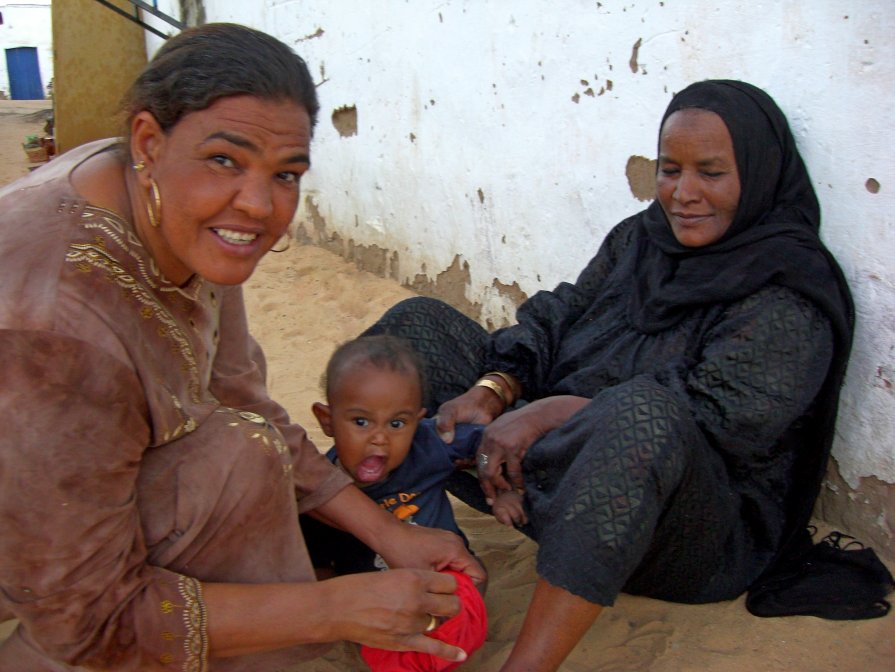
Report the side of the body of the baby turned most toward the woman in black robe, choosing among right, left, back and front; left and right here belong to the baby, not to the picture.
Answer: left

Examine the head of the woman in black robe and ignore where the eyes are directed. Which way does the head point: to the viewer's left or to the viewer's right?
to the viewer's left

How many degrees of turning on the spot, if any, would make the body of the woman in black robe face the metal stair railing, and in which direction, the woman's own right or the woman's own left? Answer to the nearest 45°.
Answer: approximately 90° to the woman's own right

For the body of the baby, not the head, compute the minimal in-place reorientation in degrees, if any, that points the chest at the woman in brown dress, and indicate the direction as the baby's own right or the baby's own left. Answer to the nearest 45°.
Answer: approximately 45° to the baby's own right

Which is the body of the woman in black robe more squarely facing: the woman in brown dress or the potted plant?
the woman in brown dress

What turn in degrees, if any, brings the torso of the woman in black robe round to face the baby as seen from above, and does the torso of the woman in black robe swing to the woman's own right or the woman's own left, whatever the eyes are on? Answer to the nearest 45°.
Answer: approximately 45° to the woman's own right

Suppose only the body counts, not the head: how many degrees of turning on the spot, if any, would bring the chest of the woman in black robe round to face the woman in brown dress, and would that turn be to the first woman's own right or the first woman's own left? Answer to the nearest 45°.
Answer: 0° — they already face them

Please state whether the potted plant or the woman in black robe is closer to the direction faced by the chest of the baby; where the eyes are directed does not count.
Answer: the woman in black robe

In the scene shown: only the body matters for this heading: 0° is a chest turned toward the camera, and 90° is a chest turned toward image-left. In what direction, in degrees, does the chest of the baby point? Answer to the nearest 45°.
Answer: approximately 0°

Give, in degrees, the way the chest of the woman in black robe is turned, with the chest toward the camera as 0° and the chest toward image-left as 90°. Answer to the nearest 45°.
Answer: approximately 45°

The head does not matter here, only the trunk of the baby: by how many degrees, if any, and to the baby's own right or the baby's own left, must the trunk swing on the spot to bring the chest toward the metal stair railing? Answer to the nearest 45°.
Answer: approximately 180°

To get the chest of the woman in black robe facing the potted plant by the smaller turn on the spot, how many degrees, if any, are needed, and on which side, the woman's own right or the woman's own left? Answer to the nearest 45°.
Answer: approximately 90° to the woman's own right
